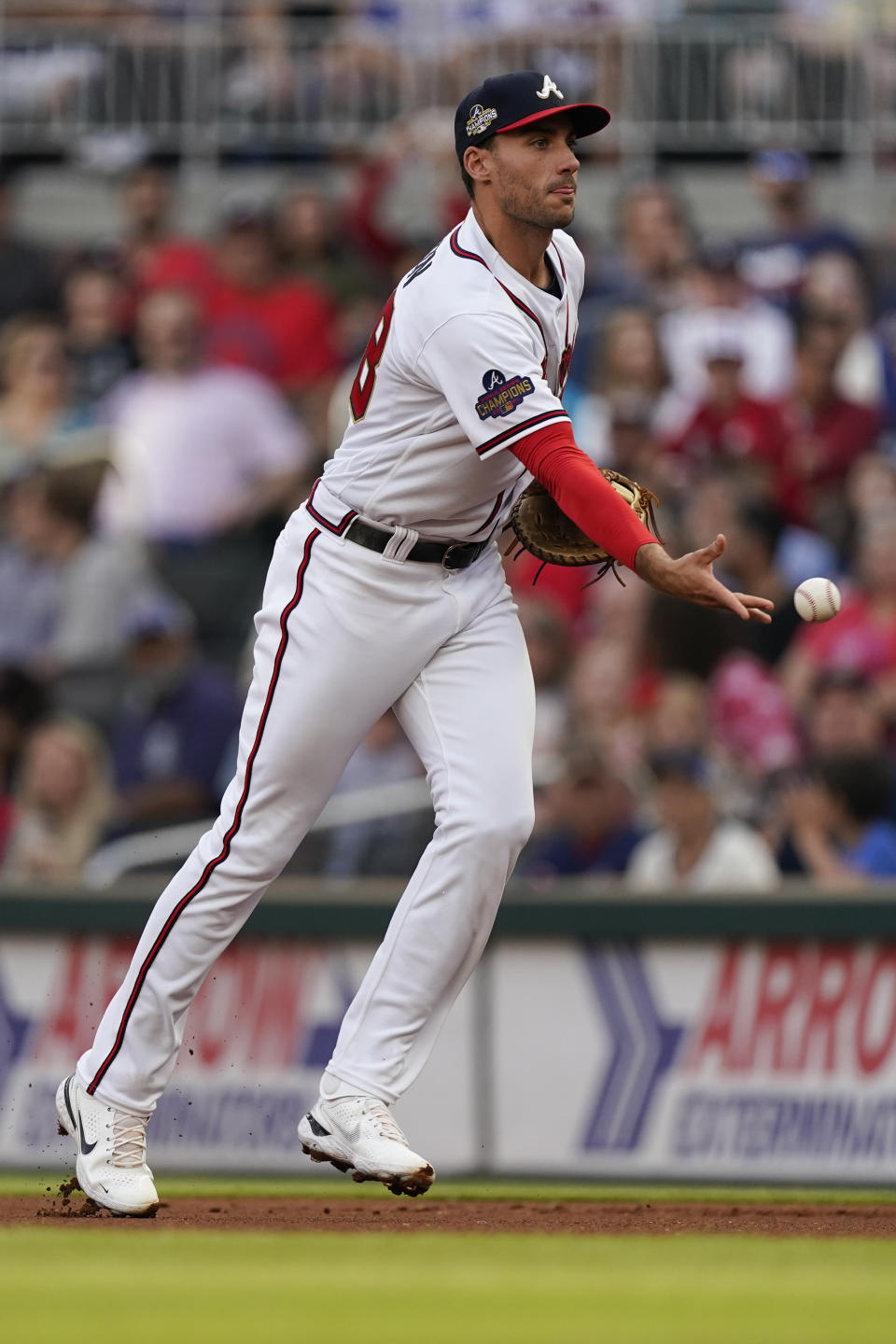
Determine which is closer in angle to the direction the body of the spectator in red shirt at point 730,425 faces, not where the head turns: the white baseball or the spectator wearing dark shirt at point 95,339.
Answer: the white baseball

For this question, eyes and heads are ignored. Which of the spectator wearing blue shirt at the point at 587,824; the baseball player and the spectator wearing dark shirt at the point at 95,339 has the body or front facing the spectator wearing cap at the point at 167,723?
the spectator wearing dark shirt at the point at 95,339

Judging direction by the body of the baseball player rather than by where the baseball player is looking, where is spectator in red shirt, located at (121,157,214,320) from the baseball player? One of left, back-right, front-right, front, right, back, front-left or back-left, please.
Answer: back-left

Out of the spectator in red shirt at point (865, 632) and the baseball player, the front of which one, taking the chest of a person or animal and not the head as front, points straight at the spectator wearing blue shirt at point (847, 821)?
the spectator in red shirt

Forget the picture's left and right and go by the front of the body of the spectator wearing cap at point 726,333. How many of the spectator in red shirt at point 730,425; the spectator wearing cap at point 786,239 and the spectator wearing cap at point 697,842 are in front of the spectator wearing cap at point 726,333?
2

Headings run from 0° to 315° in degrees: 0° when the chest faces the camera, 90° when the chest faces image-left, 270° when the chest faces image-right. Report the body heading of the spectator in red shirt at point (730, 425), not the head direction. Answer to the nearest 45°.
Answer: approximately 0°

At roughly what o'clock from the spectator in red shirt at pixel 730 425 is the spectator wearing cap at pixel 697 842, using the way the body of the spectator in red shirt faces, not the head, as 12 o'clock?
The spectator wearing cap is roughly at 12 o'clock from the spectator in red shirt.

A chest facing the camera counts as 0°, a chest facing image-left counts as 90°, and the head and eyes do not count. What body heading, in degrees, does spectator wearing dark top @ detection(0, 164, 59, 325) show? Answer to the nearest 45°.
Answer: approximately 0°

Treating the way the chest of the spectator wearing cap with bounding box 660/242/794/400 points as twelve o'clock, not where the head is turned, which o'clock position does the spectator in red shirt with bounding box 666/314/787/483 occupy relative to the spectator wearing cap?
The spectator in red shirt is roughly at 12 o'clock from the spectator wearing cap.

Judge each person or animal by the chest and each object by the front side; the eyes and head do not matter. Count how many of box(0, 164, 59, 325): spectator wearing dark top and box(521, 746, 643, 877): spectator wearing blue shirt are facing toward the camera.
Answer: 2
